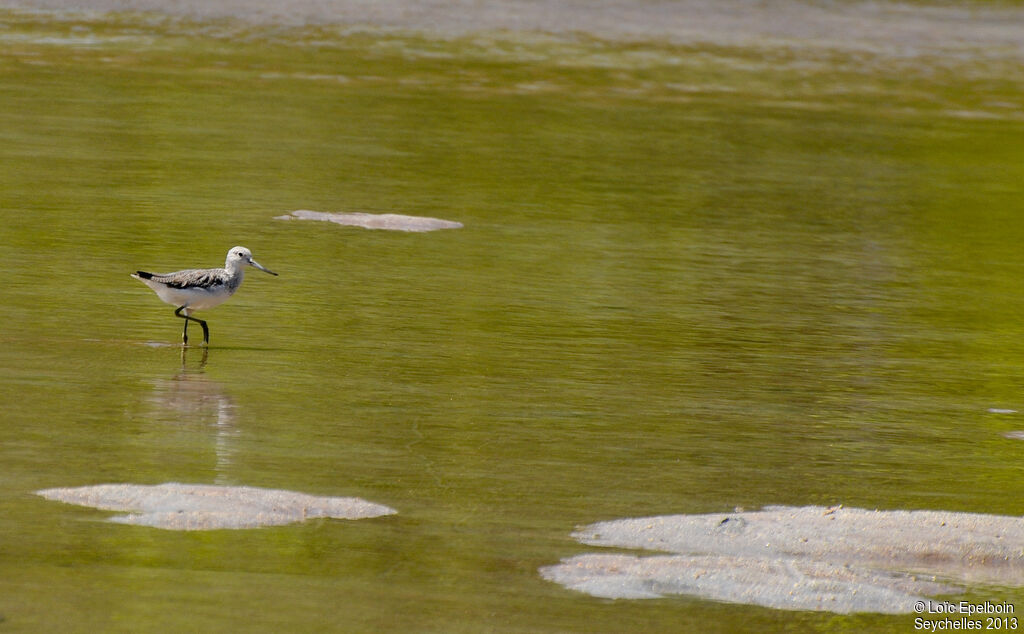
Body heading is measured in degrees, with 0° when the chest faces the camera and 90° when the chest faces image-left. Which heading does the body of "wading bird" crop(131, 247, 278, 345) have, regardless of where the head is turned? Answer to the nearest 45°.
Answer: approximately 270°
